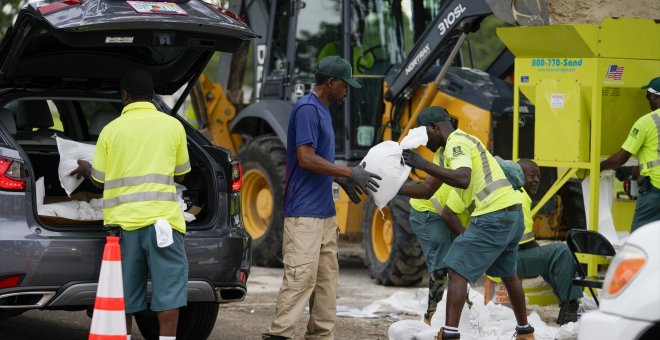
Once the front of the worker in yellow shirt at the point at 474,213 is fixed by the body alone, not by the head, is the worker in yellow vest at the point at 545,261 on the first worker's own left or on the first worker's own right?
on the first worker's own right

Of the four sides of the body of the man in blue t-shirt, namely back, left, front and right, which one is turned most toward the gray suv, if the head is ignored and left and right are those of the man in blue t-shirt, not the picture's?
back

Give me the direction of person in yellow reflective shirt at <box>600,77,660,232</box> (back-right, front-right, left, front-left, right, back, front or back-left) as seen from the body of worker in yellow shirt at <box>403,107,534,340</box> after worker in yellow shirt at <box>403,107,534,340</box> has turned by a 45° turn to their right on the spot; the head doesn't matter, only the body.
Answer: right

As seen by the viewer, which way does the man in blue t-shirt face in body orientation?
to the viewer's right

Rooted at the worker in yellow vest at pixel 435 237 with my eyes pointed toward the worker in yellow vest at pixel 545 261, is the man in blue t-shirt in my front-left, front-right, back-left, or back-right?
back-right

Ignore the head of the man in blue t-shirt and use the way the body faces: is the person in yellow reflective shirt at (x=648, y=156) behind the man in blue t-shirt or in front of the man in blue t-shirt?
in front

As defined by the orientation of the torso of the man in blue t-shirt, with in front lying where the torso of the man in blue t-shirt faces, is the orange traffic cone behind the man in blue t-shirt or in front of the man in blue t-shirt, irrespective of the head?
behind

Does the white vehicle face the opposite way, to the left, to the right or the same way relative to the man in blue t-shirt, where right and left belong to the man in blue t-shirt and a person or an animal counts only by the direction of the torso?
the opposite way

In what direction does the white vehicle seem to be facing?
to the viewer's left

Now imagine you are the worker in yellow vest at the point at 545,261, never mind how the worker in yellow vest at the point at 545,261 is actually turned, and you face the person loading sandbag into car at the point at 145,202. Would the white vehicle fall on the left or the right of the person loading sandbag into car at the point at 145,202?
left
